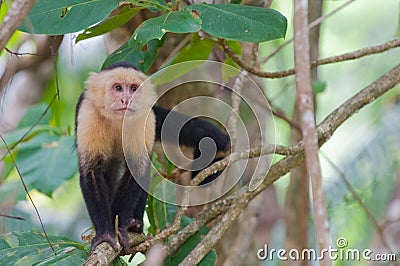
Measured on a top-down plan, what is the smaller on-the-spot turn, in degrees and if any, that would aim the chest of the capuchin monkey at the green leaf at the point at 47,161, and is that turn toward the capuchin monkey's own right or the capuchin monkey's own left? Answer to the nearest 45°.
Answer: approximately 135° to the capuchin monkey's own right

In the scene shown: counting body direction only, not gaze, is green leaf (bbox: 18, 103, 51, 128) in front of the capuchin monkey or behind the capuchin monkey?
behind

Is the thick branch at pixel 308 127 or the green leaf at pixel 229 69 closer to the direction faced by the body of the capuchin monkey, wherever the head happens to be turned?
the thick branch

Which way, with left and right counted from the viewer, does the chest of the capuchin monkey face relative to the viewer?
facing the viewer

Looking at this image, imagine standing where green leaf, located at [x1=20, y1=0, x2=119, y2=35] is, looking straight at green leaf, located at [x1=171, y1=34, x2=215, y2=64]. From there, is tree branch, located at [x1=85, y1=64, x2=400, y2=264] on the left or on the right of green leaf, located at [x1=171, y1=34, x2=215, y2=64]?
right
